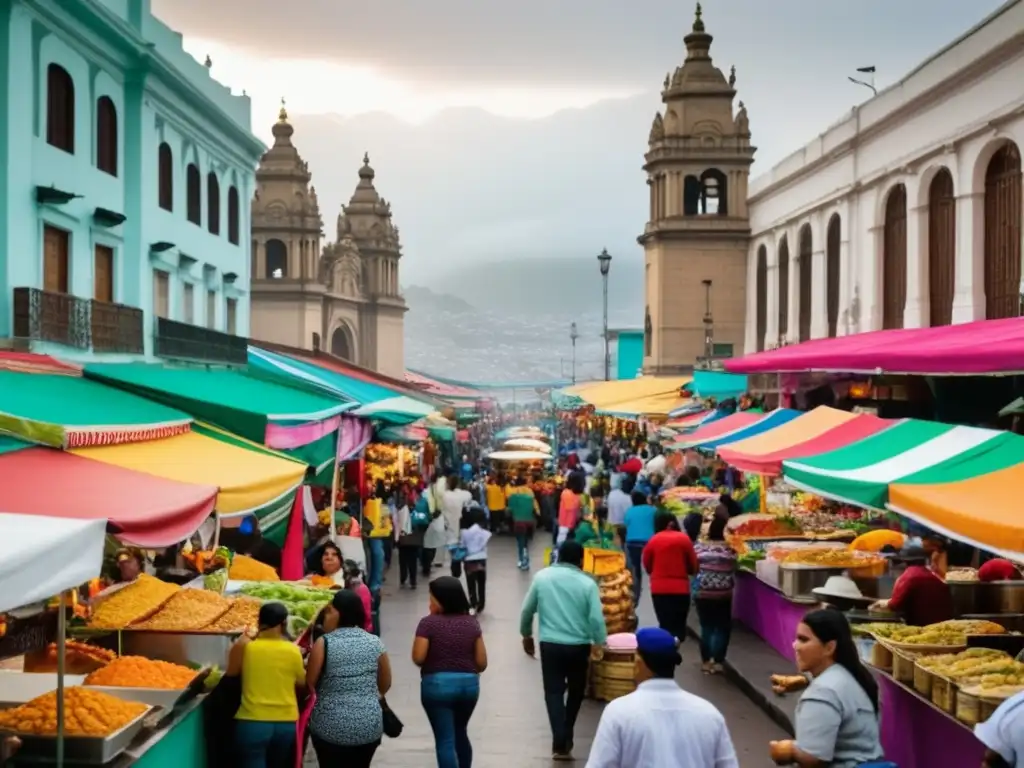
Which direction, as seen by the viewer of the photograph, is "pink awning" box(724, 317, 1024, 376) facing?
facing to the left of the viewer

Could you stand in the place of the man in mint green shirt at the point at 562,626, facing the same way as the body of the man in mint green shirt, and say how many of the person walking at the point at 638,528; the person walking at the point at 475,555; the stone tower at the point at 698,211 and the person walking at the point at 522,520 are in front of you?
4

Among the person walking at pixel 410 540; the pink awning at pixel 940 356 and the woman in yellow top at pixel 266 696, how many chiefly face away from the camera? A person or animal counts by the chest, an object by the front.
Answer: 2

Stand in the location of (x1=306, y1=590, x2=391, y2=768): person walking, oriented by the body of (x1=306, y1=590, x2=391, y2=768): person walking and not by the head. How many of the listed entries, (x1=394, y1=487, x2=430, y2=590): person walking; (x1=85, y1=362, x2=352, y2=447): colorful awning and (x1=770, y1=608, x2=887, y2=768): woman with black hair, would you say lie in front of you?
2

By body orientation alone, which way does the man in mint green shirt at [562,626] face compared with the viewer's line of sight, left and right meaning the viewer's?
facing away from the viewer

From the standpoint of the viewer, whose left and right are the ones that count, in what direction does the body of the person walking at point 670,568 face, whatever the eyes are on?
facing away from the viewer

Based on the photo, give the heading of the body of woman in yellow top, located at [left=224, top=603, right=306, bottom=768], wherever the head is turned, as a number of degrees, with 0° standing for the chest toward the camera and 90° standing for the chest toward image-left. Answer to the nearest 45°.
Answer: approximately 180°

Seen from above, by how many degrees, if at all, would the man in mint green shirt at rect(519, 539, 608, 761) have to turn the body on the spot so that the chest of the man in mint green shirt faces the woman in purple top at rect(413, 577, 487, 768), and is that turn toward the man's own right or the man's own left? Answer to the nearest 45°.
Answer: approximately 135° to the man's own left

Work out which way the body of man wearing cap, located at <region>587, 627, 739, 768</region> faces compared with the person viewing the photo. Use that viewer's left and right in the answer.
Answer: facing away from the viewer

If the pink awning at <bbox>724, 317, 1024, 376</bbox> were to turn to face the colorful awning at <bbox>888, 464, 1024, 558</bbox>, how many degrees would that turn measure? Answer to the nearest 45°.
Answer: approximately 90° to its left

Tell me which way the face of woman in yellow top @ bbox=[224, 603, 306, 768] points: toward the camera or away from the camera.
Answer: away from the camera

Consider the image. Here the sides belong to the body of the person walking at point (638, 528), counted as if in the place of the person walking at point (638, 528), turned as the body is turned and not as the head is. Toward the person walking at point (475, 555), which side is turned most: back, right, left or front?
left

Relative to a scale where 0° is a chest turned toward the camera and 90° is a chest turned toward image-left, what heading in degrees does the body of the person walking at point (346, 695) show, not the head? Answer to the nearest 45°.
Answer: approximately 180°

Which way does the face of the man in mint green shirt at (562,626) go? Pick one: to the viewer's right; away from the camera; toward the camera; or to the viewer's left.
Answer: away from the camera

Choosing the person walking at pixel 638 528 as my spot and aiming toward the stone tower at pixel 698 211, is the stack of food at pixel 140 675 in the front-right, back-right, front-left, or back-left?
back-left

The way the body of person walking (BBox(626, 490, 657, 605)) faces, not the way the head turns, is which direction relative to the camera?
away from the camera

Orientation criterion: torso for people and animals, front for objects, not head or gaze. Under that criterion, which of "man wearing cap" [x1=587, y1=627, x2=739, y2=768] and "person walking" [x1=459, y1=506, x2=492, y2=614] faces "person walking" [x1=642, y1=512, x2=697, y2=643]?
the man wearing cap
